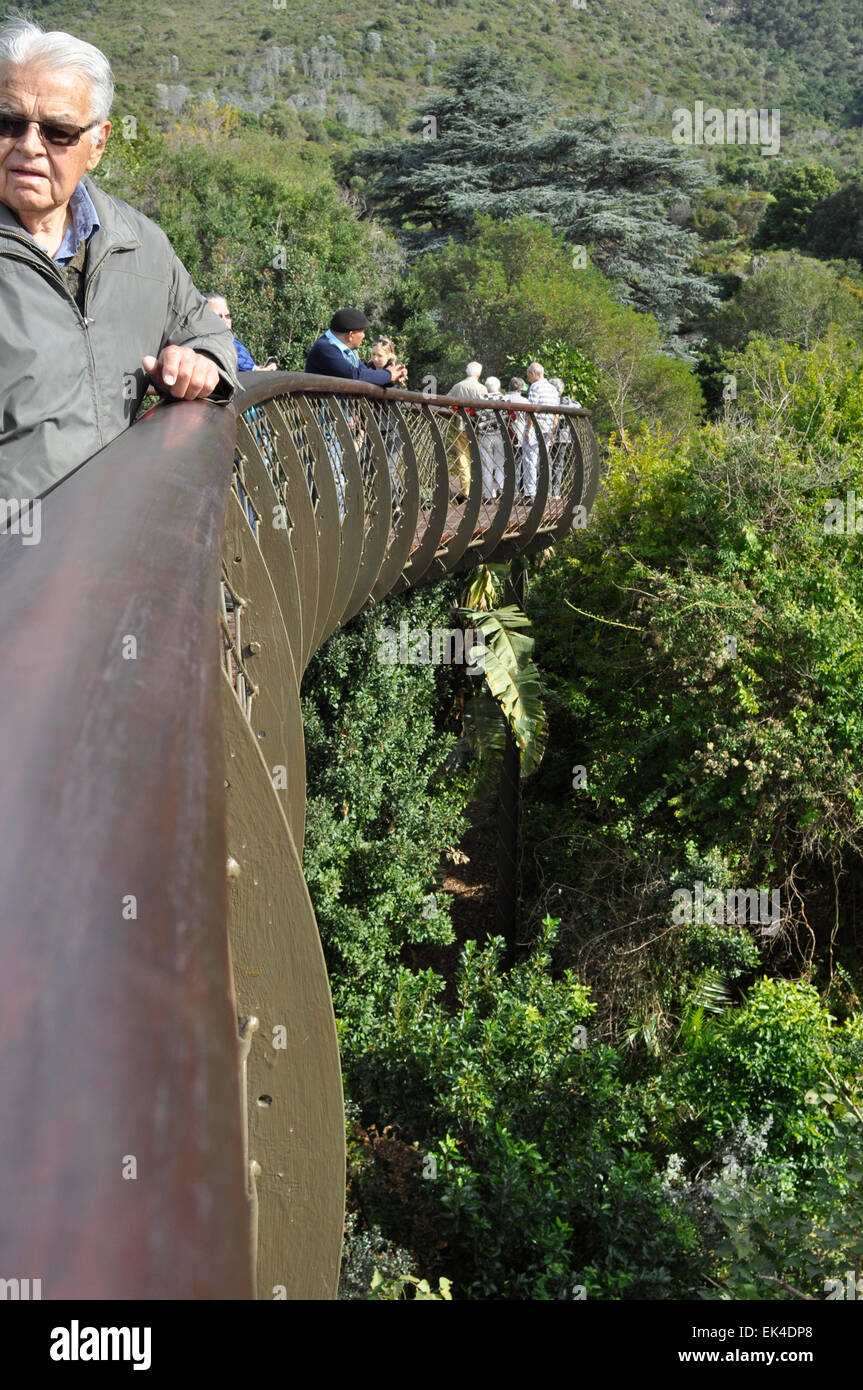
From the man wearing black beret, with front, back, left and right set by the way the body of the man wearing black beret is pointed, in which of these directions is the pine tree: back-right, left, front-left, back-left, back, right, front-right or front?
left

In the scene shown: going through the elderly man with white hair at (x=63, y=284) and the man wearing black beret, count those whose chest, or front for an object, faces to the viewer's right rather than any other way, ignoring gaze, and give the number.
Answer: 1

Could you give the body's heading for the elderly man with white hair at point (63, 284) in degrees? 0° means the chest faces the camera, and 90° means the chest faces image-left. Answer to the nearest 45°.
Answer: approximately 0°

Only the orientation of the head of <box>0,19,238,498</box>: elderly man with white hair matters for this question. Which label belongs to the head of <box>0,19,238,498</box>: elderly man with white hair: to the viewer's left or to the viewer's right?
to the viewer's left

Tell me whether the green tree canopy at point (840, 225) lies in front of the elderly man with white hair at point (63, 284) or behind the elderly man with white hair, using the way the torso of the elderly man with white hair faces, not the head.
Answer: behind

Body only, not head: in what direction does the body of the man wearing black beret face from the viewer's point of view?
to the viewer's right

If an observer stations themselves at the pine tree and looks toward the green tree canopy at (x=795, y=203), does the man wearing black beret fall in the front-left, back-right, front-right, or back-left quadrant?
back-right

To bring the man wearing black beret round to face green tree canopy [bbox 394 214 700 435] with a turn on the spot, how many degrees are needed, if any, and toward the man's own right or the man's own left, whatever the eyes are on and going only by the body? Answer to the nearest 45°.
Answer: approximately 90° to the man's own left

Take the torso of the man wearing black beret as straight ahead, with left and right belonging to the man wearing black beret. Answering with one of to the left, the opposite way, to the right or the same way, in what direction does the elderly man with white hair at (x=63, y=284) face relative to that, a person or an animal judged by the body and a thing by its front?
to the right
